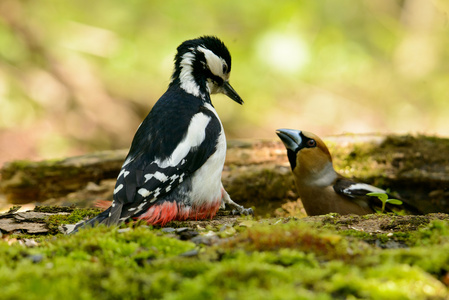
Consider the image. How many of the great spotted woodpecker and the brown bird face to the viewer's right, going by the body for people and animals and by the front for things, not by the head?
1

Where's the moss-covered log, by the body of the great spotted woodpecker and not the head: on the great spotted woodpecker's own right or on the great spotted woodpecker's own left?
on the great spotted woodpecker's own left

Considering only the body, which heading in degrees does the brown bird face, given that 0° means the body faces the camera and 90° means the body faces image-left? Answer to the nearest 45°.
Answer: approximately 90°

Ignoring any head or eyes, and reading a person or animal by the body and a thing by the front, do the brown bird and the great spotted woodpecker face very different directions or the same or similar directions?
very different directions

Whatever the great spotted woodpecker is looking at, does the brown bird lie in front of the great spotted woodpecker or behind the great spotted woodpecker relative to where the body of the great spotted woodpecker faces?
in front

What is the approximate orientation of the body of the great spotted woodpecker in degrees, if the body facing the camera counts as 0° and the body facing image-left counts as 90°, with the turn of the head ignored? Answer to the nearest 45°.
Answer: approximately 270°

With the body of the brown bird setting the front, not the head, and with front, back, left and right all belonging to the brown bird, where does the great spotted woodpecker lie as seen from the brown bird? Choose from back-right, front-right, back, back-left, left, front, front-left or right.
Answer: front-left
